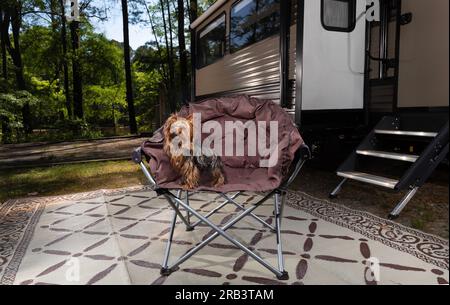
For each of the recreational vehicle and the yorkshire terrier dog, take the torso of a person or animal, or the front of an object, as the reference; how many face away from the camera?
0

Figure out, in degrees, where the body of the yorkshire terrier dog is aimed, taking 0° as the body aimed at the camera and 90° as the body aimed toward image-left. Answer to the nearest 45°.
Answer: approximately 45°

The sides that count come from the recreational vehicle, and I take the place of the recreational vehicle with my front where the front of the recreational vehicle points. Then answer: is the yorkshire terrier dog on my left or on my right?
on my right

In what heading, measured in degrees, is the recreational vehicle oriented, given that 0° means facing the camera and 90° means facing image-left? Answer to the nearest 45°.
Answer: approximately 315°

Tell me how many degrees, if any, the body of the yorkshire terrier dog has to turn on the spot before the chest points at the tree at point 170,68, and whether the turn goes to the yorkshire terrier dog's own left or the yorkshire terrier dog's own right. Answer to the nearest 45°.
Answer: approximately 135° to the yorkshire terrier dog's own right

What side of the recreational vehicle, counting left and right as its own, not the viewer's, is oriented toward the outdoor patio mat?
right

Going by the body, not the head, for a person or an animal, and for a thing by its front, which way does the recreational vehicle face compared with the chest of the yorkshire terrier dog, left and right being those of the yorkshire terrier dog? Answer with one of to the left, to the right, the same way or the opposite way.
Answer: to the left
